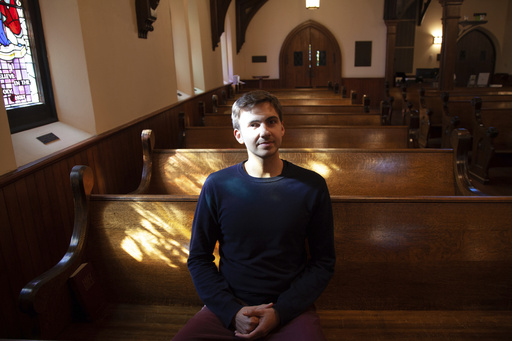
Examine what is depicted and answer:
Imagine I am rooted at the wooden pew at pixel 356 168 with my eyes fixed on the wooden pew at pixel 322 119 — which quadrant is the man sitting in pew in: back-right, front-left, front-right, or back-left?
back-left

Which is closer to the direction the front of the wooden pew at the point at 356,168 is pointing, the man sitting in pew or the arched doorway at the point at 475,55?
the man sitting in pew

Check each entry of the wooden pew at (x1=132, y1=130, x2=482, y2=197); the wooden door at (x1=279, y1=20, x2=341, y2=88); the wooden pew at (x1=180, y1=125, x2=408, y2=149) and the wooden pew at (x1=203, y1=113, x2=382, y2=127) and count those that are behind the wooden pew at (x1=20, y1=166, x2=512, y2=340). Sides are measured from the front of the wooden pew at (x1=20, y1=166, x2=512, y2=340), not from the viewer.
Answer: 4

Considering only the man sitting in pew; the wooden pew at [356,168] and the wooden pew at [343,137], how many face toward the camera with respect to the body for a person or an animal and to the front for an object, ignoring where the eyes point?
3

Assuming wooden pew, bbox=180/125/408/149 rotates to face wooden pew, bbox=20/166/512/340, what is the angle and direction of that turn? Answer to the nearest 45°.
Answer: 0° — it already faces it

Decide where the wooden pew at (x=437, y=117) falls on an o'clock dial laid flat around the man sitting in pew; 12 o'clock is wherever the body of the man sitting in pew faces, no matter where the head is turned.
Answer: The wooden pew is roughly at 7 o'clock from the man sitting in pew.

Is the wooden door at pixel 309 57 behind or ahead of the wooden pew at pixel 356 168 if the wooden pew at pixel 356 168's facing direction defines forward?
behind

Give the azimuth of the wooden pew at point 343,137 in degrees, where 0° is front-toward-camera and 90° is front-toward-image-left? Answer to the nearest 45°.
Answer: approximately 0°

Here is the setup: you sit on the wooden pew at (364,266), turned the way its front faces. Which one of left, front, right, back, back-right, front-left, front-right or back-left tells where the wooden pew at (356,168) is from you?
back

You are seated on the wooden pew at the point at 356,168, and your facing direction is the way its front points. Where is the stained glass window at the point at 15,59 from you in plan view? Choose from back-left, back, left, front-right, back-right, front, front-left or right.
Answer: right

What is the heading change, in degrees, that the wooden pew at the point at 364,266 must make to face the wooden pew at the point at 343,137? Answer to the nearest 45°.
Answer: approximately 180°

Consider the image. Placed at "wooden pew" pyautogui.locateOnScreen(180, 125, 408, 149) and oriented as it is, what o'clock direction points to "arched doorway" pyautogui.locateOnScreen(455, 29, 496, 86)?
The arched doorway is roughly at 7 o'clock from the wooden pew.
